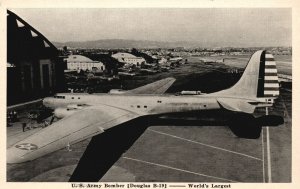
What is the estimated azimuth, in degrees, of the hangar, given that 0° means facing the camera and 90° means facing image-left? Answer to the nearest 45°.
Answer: approximately 315°
